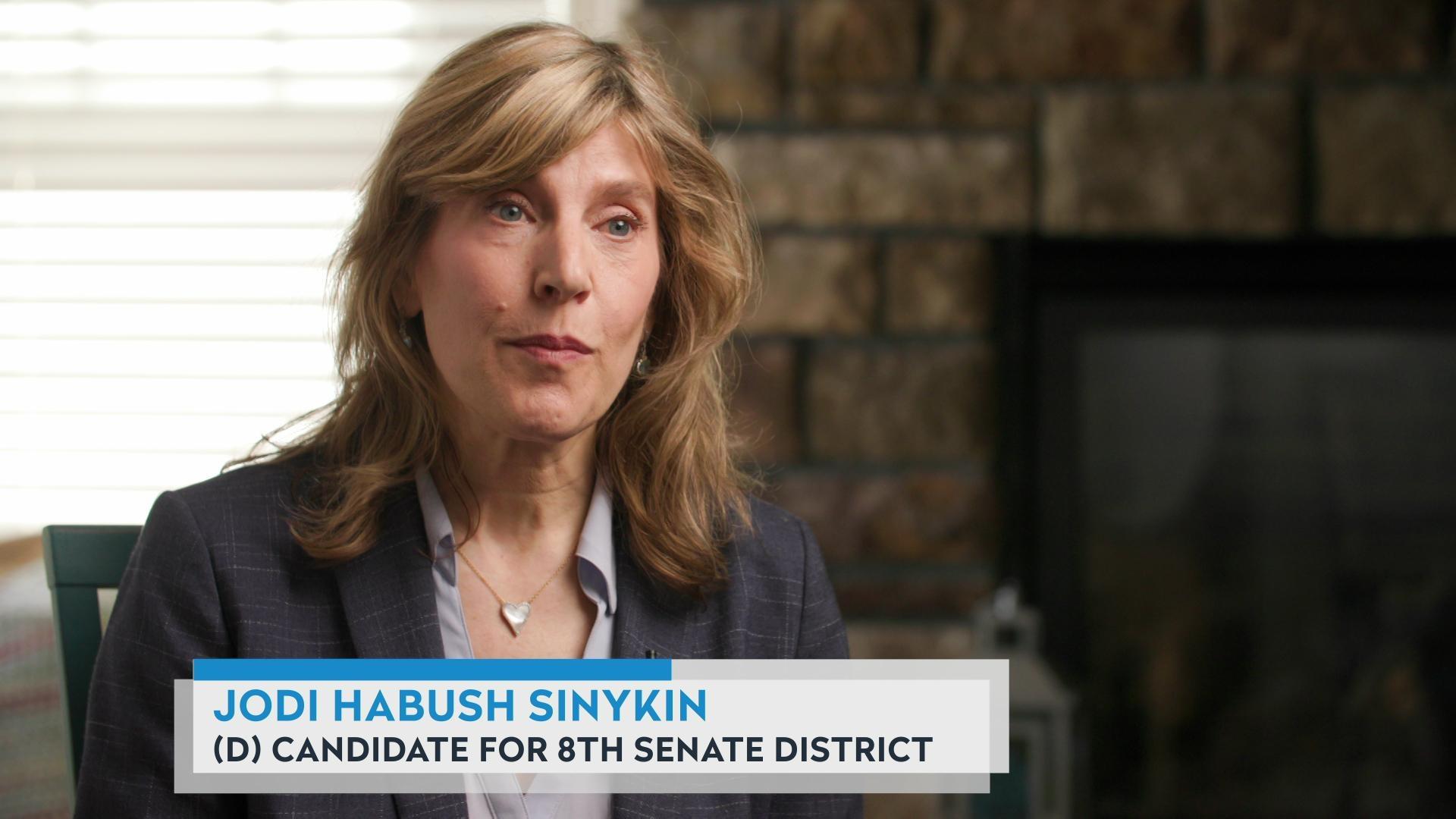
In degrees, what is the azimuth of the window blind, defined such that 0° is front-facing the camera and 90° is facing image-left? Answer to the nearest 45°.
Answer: approximately 0°

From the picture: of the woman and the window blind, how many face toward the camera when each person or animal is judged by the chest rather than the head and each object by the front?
2

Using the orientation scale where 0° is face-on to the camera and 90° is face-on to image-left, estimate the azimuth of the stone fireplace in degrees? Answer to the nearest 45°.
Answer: approximately 0°

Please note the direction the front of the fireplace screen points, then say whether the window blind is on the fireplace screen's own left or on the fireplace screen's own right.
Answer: on the fireplace screen's own right

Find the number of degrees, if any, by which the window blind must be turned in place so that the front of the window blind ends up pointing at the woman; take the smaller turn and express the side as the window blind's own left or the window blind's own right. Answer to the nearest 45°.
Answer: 0° — it already faces them
